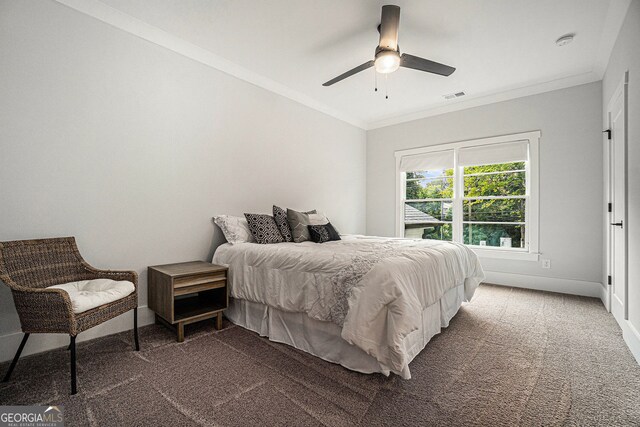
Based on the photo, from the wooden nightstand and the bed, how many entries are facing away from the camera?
0

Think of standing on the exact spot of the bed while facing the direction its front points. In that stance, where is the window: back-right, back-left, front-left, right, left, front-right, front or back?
left

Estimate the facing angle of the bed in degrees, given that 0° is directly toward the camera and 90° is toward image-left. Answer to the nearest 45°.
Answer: approximately 315°

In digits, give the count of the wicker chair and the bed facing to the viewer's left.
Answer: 0

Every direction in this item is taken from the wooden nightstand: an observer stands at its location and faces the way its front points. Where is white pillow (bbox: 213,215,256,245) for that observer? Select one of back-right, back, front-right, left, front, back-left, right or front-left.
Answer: left

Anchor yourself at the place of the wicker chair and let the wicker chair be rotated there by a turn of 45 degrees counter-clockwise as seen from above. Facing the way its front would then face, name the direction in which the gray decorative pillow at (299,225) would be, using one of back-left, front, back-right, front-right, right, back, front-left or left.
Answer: front

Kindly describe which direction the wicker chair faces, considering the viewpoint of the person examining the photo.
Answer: facing the viewer and to the right of the viewer

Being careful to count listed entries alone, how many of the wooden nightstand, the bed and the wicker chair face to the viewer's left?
0

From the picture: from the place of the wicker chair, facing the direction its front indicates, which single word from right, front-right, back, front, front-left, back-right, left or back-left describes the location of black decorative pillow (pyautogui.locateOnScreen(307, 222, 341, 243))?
front-left
